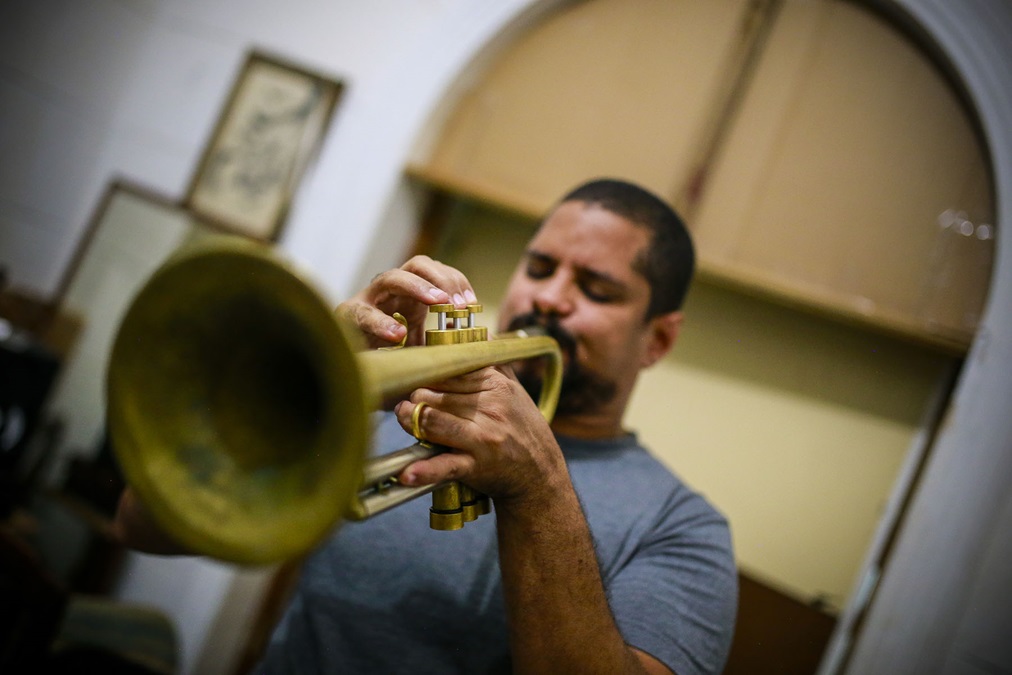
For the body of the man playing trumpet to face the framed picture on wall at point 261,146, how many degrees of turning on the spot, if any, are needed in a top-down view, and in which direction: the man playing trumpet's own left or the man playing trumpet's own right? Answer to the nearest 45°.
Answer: approximately 90° to the man playing trumpet's own right

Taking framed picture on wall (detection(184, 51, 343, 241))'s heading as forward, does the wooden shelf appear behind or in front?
in front

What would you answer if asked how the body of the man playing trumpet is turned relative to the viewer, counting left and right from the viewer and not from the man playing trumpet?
facing the viewer and to the left of the viewer

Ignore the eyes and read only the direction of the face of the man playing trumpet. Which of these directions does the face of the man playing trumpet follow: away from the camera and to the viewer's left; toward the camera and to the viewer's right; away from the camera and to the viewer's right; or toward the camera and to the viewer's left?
toward the camera and to the viewer's left

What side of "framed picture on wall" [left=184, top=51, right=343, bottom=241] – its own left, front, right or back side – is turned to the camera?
front

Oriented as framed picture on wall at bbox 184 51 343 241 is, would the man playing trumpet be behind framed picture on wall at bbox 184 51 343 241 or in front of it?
in front
